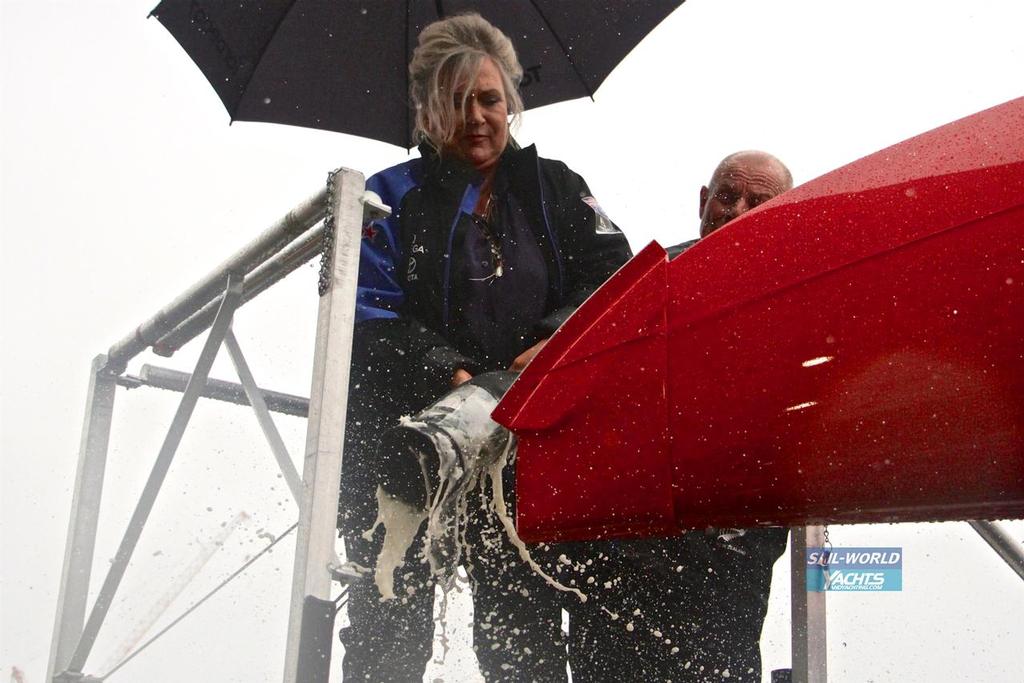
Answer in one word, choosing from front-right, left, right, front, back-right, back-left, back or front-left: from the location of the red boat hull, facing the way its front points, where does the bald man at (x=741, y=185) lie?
right

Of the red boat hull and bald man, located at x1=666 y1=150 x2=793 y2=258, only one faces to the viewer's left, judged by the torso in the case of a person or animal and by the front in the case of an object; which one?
the red boat hull

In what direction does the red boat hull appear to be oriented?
to the viewer's left

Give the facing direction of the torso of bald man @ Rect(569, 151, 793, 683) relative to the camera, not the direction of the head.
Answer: toward the camera

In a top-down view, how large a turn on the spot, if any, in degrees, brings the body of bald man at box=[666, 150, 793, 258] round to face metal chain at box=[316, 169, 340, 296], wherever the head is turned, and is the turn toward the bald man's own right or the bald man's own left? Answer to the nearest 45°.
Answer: approximately 45° to the bald man's own right

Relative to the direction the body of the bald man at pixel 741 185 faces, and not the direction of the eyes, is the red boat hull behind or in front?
in front

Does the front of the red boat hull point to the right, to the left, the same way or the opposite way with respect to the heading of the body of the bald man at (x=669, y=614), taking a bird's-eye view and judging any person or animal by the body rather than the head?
to the right

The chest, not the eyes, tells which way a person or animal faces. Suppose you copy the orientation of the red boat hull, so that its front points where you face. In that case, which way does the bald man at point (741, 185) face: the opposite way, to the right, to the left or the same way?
to the left

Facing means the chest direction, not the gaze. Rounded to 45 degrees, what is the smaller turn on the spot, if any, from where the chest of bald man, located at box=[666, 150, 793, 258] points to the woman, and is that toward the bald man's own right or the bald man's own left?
approximately 45° to the bald man's own right

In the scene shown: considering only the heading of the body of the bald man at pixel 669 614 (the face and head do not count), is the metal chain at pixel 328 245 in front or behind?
in front

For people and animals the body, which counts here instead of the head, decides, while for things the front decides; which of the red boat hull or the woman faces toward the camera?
the woman

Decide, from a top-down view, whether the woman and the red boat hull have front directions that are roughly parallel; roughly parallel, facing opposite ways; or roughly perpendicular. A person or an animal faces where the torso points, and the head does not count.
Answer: roughly perpendicular

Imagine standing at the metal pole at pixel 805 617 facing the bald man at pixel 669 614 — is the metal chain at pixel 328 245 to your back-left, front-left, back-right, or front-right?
front-left
